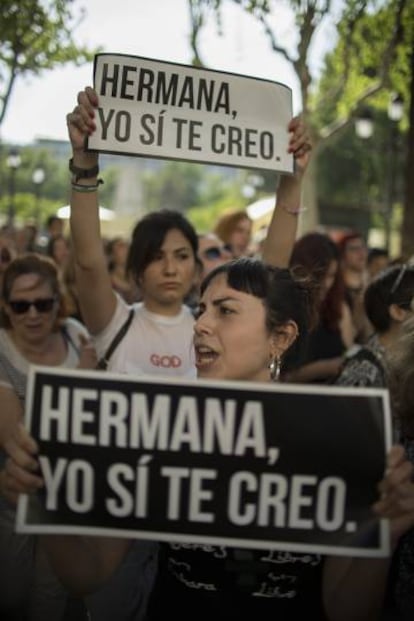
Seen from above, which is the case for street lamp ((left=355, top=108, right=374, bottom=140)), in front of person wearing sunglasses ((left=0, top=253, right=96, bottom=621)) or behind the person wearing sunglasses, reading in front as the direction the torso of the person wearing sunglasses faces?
behind

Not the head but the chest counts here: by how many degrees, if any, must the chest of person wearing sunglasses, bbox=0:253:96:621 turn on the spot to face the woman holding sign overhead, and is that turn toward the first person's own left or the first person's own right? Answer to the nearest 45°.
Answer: approximately 45° to the first person's own left

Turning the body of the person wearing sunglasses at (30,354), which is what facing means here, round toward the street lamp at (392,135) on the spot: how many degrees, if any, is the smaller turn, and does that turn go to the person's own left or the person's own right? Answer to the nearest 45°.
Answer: approximately 135° to the person's own left

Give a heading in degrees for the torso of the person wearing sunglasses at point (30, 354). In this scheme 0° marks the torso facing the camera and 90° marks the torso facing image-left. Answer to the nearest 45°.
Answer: approximately 0°

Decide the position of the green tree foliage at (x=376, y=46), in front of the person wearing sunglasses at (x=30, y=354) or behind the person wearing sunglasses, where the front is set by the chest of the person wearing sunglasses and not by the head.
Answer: behind

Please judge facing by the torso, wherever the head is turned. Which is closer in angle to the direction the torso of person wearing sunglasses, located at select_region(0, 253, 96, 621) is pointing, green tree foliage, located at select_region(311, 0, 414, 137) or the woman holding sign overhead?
the woman holding sign overhead
